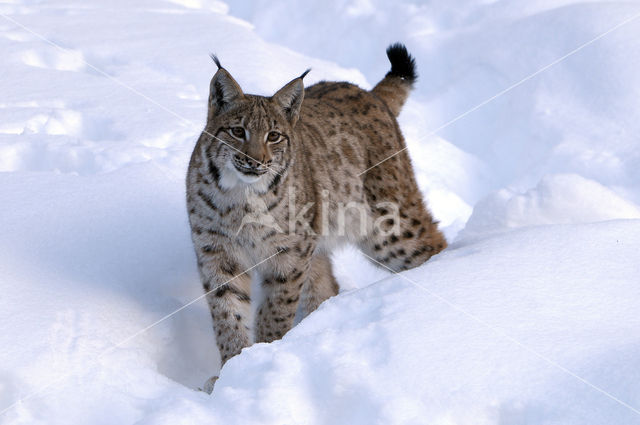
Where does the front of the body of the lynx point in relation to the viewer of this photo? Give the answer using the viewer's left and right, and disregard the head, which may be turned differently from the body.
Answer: facing the viewer and to the left of the viewer
